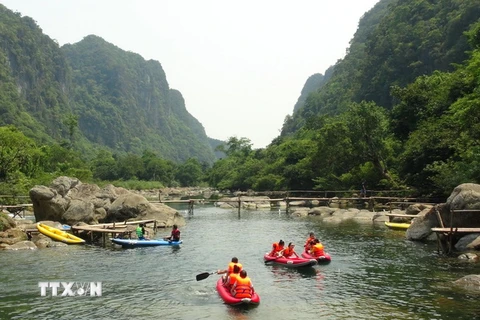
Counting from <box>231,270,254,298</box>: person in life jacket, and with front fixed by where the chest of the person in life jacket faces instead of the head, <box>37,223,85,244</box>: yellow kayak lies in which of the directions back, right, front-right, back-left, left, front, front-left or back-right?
front-left

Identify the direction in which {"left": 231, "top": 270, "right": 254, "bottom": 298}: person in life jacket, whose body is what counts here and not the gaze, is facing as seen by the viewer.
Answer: away from the camera

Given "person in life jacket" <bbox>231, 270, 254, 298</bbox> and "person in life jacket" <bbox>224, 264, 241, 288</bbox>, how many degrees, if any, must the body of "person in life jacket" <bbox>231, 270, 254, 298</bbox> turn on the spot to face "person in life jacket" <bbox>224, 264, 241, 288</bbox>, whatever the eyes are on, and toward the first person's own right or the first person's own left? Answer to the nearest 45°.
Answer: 0° — they already face them

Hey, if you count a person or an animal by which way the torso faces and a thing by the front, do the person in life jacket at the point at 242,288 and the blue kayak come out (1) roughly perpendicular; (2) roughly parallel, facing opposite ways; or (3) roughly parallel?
roughly perpendicular

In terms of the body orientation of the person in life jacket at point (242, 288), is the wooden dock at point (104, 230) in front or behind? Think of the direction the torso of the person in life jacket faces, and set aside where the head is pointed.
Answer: in front

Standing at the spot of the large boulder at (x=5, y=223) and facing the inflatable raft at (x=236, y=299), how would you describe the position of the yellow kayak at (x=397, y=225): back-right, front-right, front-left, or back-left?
front-left

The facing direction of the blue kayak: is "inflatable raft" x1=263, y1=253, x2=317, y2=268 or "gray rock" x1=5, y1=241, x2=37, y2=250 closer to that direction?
the gray rock

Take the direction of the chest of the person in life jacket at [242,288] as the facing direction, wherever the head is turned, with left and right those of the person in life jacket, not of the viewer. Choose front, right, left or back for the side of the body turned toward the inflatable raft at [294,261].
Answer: front

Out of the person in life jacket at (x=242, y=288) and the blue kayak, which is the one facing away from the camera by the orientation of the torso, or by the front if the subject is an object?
the person in life jacket

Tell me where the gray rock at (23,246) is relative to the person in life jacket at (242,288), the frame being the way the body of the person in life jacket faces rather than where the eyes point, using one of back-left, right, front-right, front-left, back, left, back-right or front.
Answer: front-left

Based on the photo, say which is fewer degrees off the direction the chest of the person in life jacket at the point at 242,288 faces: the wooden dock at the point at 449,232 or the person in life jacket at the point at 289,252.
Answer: the person in life jacket

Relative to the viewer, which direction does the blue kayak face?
to the viewer's left

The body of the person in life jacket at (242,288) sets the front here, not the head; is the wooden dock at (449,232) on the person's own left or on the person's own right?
on the person's own right
